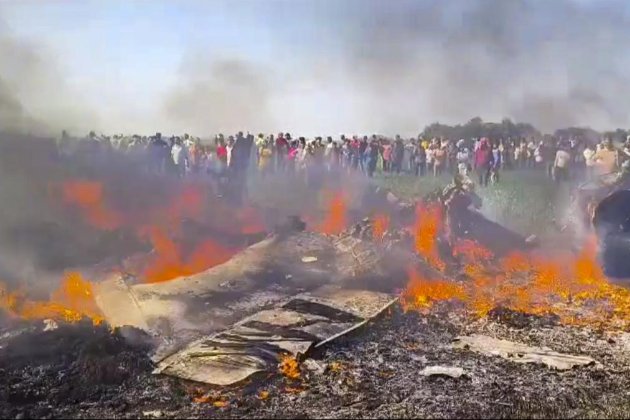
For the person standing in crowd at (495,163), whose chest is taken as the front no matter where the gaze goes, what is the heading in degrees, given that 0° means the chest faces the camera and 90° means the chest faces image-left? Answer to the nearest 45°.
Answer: approximately 0°

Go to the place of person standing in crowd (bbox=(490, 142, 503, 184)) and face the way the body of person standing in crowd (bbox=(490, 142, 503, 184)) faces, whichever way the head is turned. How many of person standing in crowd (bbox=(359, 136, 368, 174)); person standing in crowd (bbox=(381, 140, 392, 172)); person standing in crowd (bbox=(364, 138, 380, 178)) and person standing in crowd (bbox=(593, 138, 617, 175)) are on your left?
1

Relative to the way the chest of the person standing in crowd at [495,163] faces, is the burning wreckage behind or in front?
in front

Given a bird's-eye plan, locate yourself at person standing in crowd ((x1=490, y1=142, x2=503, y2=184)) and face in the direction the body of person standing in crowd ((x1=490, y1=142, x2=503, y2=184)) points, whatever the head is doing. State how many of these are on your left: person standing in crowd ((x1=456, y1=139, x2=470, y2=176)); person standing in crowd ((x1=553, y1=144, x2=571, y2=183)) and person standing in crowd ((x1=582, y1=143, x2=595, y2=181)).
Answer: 2

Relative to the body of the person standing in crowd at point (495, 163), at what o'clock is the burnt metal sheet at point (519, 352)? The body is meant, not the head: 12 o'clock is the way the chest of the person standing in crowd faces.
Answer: The burnt metal sheet is roughly at 12 o'clock from the person standing in crowd.

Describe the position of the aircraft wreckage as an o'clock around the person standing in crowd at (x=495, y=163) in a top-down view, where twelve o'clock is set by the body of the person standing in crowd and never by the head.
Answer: The aircraft wreckage is roughly at 1 o'clock from the person standing in crowd.

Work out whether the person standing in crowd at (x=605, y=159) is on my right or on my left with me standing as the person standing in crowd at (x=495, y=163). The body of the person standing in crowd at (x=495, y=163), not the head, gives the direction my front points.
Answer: on my left

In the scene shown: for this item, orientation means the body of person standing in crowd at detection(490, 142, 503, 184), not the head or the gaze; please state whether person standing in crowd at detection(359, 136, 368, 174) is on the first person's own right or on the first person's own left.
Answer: on the first person's own right

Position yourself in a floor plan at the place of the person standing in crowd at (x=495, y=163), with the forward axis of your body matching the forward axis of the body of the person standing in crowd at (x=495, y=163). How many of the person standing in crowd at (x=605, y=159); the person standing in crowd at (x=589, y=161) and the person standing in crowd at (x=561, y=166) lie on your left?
3

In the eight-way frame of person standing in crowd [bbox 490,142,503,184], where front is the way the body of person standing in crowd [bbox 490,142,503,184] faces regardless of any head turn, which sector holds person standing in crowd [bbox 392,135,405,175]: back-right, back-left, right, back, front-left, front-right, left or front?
right

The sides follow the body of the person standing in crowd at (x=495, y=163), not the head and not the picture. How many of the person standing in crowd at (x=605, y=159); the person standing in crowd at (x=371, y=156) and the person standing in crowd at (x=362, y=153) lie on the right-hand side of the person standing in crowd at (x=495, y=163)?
2

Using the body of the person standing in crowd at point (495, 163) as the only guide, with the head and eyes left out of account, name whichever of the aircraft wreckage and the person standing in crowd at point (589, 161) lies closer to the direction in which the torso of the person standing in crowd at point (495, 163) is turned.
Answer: the aircraft wreckage

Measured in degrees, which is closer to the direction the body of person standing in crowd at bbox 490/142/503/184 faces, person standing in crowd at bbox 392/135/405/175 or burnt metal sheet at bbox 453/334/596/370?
the burnt metal sheet

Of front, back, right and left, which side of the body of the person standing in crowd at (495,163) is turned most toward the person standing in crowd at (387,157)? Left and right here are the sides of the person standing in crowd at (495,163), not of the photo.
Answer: right

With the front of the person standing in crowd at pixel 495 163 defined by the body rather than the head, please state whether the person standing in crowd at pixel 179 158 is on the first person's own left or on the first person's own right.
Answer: on the first person's own right

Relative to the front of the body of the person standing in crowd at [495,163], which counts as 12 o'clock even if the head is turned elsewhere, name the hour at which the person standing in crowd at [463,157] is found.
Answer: the person standing in crowd at [463,157] is roughly at 3 o'clock from the person standing in crowd at [495,163].

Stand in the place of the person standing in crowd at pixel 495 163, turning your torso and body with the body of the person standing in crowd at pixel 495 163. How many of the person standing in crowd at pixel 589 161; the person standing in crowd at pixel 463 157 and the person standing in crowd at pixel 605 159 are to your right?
1
